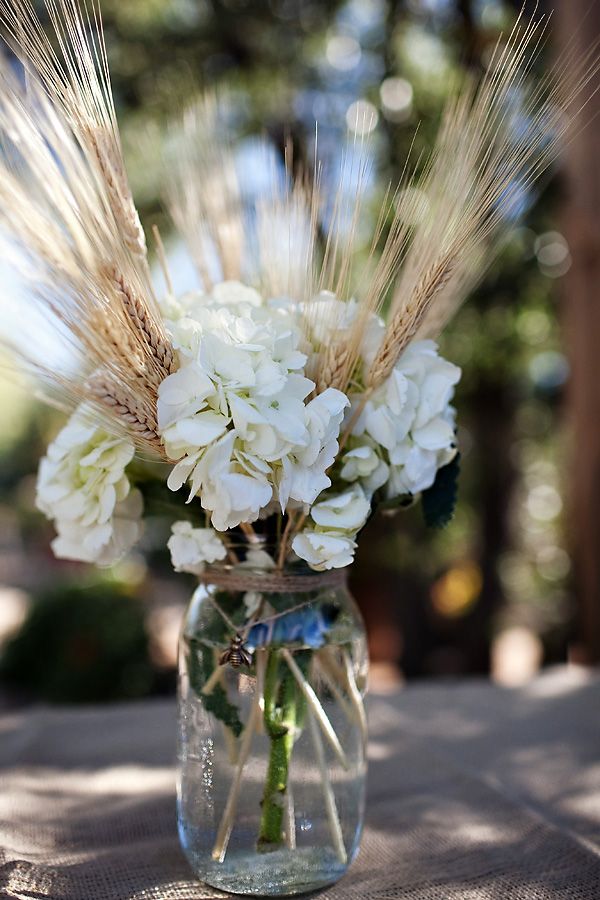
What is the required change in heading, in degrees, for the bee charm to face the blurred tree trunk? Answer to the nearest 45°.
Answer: approximately 135° to its left
